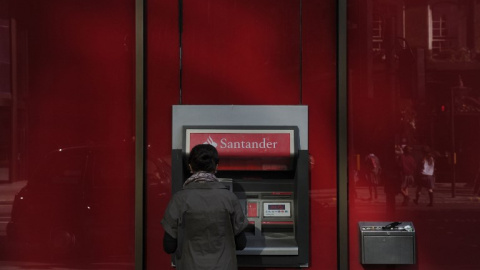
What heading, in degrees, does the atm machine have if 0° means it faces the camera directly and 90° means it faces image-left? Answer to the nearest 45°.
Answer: approximately 0°

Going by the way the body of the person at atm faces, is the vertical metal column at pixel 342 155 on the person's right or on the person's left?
on the person's right

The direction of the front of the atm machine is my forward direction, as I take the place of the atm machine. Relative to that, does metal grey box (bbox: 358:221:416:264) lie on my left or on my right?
on my left

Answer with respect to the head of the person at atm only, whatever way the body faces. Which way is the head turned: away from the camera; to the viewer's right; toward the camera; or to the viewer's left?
away from the camera

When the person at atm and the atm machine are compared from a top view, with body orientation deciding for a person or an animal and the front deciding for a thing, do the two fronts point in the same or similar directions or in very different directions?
very different directions

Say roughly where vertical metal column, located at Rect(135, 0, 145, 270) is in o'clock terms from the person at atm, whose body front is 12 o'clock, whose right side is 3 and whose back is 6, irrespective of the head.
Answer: The vertical metal column is roughly at 11 o'clock from the person at atm.

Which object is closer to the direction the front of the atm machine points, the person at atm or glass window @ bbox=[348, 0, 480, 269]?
the person at atm

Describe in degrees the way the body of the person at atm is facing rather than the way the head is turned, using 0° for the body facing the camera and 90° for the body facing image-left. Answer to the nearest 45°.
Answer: approximately 180°

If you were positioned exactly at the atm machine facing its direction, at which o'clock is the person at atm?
The person at atm is roughly at 1 o'clock from the atm machine.

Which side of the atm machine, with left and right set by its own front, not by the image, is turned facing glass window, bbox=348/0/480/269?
left

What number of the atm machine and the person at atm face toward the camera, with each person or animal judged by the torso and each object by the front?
1
